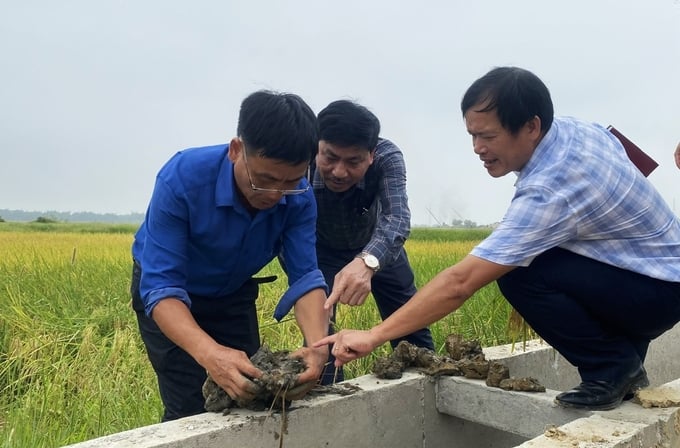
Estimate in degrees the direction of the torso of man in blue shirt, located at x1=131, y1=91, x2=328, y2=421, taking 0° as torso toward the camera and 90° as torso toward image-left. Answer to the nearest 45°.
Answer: approximately 315°

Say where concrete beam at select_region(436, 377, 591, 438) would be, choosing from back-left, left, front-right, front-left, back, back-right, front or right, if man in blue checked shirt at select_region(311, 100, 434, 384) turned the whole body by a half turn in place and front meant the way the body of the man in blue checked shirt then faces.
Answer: right

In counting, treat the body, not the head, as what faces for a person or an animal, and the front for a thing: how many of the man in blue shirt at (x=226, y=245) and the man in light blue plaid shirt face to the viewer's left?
1

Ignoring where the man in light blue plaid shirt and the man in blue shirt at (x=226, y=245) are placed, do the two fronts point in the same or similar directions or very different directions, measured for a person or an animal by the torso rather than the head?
very different directions

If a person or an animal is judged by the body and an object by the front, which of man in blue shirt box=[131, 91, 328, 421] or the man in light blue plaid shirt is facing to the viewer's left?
the man in light blue plaid shirt

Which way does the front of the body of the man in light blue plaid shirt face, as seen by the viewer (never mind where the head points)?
to the viewer's left

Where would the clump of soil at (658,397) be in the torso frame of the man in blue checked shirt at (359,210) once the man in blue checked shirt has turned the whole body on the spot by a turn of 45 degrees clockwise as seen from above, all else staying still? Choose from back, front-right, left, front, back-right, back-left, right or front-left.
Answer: back-left

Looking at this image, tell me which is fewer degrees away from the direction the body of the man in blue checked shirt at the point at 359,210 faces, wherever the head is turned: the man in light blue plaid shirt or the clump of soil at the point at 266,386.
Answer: the clump of soil

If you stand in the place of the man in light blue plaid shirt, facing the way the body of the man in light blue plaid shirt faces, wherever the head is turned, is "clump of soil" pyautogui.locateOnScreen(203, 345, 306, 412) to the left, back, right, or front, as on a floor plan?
front
